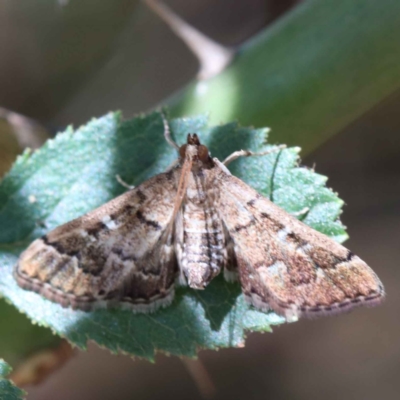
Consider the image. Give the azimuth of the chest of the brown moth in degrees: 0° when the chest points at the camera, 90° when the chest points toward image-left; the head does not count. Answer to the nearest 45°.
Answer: approximately 180°
